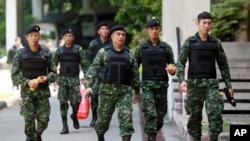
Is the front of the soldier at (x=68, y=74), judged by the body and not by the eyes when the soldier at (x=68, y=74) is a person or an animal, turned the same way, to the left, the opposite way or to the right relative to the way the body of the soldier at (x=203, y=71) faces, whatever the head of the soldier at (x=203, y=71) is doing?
the same way

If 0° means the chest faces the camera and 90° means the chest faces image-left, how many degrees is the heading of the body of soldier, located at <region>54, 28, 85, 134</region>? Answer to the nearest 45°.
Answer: approximately 0°

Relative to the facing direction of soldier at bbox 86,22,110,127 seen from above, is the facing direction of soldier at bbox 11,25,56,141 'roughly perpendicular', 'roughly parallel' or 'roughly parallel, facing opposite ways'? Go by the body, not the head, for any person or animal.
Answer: roughly parallel

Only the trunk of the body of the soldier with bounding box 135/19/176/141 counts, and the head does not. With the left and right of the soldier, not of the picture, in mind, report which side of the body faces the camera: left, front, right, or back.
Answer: front

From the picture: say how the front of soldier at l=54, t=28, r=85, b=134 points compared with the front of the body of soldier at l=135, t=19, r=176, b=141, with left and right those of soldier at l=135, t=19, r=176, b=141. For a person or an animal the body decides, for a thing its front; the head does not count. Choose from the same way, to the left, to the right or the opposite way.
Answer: the same way

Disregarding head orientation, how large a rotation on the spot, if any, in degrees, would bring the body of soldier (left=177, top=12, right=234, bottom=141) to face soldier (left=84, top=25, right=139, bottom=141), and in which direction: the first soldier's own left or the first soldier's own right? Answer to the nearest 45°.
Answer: approximately 90° to the first soldier's own right

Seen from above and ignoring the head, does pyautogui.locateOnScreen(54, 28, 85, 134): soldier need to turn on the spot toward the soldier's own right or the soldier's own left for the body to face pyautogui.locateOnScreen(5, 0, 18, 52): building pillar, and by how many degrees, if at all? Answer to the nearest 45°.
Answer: approximately 180°

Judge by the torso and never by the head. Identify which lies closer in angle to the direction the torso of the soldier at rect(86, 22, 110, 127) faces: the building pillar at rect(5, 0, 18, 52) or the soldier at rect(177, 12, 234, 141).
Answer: the soldier

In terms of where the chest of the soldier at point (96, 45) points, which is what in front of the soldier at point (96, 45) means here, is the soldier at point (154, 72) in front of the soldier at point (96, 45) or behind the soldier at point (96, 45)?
in front

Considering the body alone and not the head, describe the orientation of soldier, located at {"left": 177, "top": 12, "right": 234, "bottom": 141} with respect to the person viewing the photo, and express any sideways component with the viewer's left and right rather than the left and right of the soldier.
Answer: facing the viewer

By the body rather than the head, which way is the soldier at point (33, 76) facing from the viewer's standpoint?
toward the camera

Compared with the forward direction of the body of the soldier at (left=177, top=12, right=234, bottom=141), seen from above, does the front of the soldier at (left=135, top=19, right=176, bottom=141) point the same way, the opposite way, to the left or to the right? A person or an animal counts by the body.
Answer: the same way

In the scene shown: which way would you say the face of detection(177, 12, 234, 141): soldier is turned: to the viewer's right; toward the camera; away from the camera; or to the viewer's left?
toward the camera

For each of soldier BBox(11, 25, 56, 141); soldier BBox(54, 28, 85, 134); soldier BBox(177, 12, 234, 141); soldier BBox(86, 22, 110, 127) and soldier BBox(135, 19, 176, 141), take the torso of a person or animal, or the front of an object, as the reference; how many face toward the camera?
5

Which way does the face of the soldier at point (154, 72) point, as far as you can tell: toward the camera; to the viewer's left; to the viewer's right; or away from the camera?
toward the camera

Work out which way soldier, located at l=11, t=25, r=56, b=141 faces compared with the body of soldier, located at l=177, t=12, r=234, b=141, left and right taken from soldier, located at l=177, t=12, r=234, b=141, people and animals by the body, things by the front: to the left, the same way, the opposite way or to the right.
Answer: the same way

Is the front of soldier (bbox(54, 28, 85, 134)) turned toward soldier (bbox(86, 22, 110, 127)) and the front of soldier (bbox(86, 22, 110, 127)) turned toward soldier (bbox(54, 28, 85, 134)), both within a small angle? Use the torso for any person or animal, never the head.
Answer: no

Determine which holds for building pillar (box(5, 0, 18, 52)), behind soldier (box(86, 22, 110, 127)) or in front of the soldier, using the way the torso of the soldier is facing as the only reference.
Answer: behind

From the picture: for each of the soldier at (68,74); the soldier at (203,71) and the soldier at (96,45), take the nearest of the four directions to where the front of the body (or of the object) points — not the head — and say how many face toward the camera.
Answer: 3
